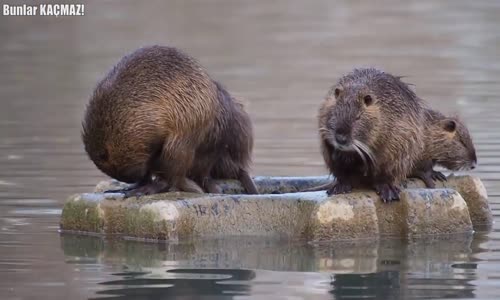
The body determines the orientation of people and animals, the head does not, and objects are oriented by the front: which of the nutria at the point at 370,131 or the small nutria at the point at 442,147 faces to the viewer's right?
the small nutria

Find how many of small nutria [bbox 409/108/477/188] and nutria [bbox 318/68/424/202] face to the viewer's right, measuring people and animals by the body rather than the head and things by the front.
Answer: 1

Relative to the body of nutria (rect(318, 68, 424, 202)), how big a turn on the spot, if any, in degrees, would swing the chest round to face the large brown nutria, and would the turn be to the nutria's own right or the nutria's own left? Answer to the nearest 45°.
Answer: approximately 45° to the nutria's own right

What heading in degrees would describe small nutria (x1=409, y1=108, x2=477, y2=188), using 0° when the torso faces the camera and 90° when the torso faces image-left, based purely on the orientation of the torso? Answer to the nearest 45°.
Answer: approximately 270°

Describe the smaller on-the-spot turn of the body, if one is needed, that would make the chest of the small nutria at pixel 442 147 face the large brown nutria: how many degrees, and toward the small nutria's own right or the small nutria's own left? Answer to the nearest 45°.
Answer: approximately 135° to the small nutria's own right

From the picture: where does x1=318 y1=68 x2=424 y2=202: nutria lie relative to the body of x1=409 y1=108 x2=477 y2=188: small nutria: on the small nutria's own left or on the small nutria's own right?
on the small nutria's own right

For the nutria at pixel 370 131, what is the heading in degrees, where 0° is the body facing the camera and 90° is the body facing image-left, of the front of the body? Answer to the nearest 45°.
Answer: approximately 45°
